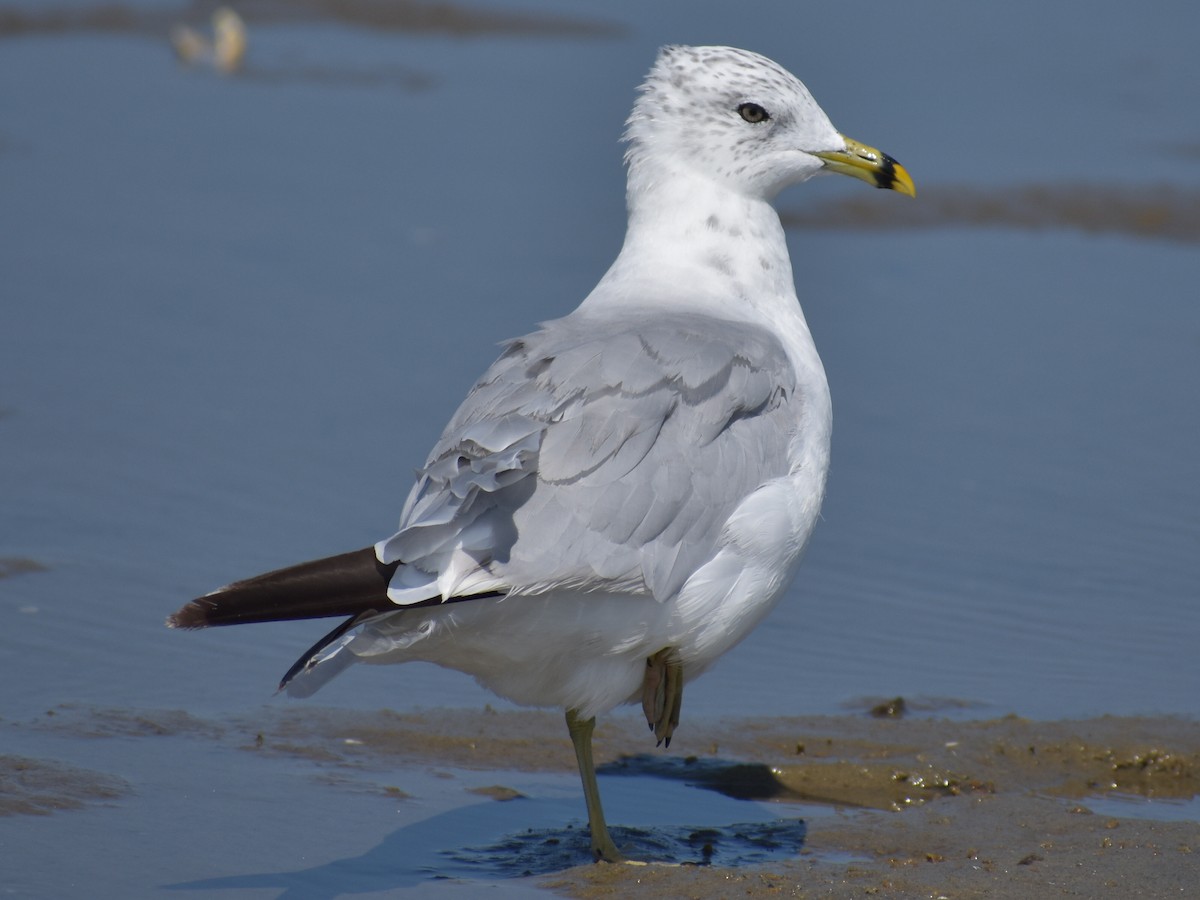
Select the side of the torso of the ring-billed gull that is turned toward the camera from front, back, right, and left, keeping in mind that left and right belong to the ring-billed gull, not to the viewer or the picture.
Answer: right
